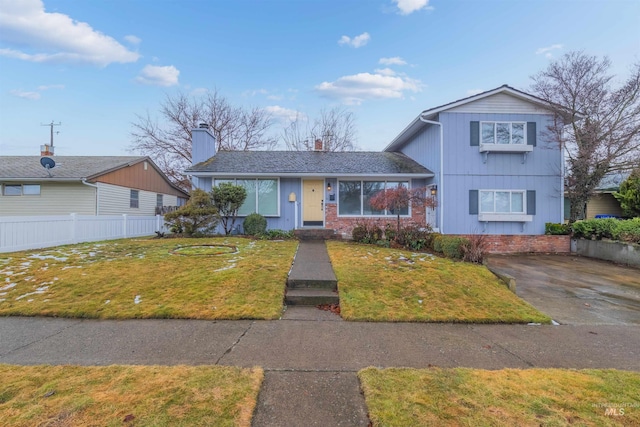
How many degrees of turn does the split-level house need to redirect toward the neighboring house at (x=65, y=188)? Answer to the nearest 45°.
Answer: approximately 90° to its right

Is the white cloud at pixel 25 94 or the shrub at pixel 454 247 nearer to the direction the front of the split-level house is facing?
the shrub

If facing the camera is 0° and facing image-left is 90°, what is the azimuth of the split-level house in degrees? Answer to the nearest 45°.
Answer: approximately 0°

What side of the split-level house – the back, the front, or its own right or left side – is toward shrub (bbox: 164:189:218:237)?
right

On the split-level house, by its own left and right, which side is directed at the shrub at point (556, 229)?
left

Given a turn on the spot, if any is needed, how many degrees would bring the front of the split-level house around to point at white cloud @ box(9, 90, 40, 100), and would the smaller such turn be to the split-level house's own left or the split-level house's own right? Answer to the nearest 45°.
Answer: approximately 90° to the split-level house's own right

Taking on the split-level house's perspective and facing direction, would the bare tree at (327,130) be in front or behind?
behind

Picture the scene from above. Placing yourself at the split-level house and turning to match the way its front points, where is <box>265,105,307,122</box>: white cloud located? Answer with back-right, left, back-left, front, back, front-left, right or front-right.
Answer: back-right

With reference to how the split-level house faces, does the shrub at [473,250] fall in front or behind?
in front
